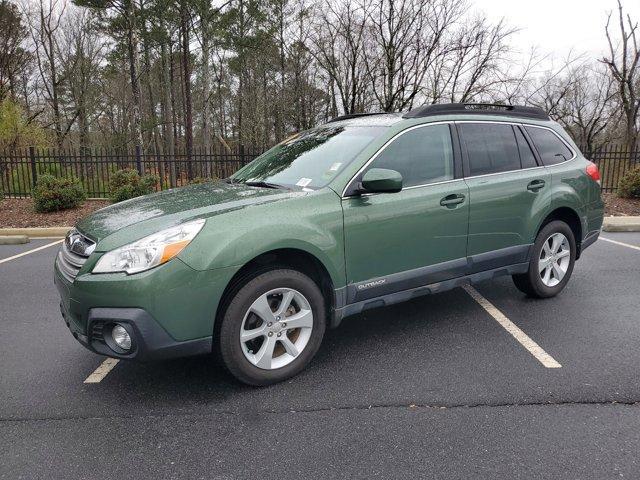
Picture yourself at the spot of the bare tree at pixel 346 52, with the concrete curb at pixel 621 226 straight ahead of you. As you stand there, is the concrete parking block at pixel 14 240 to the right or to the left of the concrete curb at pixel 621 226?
right

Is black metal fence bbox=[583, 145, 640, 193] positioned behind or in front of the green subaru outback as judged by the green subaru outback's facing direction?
behind

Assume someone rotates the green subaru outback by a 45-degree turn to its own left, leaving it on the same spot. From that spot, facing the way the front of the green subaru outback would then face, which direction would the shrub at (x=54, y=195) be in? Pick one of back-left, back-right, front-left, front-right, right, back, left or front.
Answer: back-right

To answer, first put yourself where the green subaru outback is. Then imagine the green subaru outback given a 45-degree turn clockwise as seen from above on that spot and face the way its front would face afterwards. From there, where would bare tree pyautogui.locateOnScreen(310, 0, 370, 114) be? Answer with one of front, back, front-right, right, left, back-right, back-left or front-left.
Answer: right

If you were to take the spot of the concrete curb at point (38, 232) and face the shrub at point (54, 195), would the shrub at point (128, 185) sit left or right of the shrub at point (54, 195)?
right

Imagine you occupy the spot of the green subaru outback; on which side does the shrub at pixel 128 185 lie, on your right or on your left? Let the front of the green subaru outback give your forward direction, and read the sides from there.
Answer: on your right

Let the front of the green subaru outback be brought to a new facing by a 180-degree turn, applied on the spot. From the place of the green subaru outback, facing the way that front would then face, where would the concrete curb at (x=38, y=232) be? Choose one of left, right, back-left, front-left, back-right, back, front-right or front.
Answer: left

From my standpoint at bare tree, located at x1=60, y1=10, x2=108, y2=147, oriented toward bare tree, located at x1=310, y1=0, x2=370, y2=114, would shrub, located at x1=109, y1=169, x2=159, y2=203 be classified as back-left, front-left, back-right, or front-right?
front-right

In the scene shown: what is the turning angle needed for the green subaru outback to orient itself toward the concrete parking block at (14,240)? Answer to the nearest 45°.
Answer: approximately 90° to its right

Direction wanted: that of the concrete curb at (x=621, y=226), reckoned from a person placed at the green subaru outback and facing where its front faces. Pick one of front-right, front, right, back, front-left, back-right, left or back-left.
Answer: back

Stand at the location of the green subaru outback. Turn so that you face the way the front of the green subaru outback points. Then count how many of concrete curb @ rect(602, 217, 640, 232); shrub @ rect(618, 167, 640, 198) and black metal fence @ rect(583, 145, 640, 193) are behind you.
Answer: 3

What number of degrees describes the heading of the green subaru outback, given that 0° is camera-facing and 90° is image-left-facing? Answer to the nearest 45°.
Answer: approximately 45°

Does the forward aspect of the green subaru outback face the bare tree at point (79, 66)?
no

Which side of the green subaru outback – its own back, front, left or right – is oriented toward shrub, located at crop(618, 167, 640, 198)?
back
